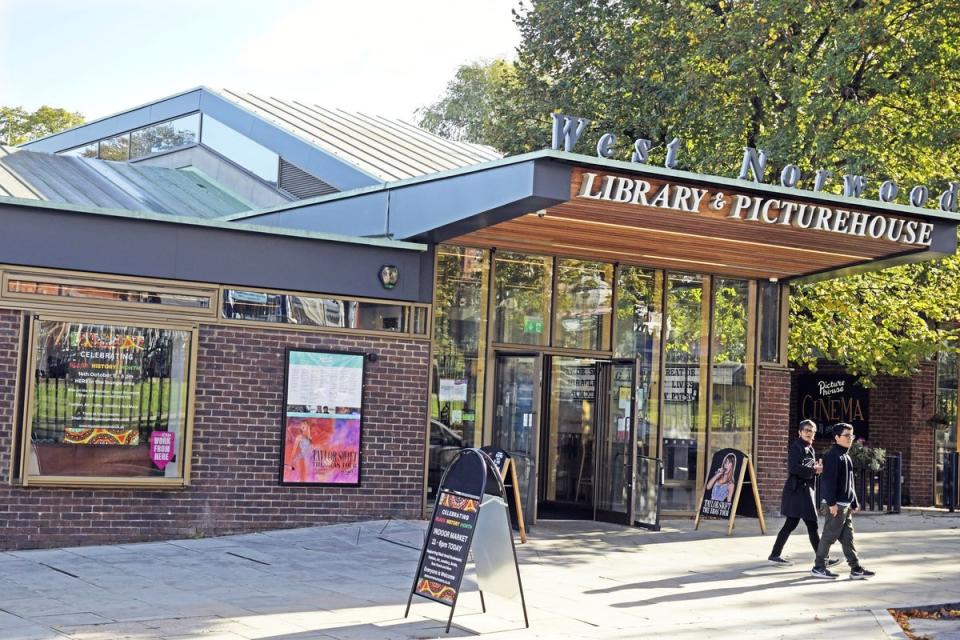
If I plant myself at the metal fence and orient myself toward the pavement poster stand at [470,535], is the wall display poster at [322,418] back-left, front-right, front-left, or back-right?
front-right

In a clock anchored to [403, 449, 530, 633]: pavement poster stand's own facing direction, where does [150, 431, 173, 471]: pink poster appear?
The pink poster is roughly at 3 o'clock from the pavement poster stand.

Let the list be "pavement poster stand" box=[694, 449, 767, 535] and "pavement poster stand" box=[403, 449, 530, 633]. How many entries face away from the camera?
0

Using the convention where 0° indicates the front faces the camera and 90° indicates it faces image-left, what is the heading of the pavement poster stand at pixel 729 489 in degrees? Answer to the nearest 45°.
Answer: approximately 45°

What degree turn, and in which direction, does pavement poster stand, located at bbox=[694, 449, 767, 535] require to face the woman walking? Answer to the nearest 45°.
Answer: approximately 45° to its left

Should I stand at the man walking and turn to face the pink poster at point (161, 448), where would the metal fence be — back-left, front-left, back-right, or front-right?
back-right

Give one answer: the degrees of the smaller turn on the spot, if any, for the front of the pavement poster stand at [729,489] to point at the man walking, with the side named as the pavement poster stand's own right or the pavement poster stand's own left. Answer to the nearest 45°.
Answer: approximately 45° to the pavement poster stand's own left

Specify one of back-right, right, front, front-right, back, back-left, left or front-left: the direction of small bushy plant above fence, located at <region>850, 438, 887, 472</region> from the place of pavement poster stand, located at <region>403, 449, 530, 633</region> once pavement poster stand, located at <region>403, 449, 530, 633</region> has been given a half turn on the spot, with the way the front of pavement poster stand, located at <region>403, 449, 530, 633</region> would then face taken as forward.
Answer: front

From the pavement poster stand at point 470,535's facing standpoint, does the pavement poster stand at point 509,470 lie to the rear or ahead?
to the rear

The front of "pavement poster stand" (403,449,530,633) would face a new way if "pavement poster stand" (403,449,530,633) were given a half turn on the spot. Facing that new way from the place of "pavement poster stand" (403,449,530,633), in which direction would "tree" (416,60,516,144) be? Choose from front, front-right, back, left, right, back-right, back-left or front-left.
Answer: front-left

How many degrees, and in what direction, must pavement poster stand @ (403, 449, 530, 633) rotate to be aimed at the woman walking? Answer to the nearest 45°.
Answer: approximately 180°

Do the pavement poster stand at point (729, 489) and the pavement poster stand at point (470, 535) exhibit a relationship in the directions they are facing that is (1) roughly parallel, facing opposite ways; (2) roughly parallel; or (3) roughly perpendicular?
roughly parallel

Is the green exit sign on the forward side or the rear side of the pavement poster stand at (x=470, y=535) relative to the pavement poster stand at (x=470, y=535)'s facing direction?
on the rear side

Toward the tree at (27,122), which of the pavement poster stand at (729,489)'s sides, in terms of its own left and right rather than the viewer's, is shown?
right

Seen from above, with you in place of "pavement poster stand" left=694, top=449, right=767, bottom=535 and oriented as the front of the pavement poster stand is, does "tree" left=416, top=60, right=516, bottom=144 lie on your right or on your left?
on your right

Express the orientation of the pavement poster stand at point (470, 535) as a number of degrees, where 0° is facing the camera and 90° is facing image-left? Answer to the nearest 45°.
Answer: approximately 45°
